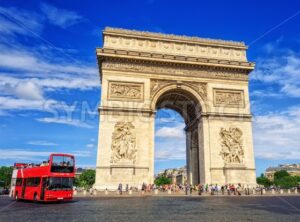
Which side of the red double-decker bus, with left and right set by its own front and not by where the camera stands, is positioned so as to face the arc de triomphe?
left

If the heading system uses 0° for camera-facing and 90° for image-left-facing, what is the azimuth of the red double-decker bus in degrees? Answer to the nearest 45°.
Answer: approximately 315°
